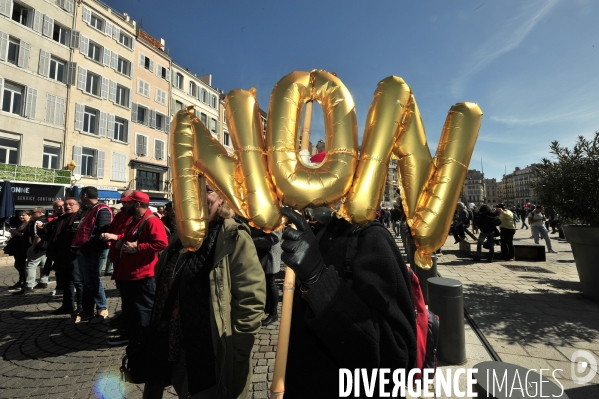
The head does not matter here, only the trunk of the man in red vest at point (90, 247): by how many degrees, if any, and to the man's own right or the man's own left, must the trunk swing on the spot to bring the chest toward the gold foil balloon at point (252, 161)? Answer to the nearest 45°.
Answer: approximately 45° to the man's own left

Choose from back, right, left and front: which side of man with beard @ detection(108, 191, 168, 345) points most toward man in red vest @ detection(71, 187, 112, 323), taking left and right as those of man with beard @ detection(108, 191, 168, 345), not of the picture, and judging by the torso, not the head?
right

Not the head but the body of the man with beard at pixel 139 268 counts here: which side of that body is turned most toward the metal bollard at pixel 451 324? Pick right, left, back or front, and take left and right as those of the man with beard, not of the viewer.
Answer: left

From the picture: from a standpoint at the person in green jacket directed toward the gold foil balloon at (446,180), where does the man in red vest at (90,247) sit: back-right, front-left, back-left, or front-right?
back-left

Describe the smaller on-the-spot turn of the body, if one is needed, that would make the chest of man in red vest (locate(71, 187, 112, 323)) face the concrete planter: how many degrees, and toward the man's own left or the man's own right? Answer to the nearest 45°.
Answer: approximately 90° to the man's own left

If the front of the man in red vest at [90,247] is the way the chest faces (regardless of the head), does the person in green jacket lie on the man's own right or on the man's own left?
on the man's own left

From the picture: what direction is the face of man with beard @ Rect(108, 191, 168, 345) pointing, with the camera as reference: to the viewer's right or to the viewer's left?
to the viewer's left

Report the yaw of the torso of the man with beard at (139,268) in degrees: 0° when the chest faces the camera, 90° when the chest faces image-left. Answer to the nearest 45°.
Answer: approximately 45°
